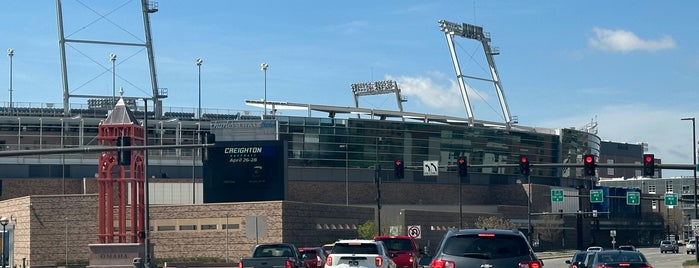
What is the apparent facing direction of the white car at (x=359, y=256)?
away from the camera

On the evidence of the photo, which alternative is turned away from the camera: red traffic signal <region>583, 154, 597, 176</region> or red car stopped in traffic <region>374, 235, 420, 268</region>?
the red car stopped in traffic

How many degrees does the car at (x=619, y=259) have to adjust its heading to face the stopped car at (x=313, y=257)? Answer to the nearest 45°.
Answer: approximately 45° to its left

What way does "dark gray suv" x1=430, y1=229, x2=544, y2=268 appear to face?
away from the camera

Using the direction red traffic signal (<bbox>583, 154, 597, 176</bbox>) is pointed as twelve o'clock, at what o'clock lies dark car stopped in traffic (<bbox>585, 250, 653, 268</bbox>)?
The dark car stopped in traffic is roughly at 12 o'clock from the red traffic signal.

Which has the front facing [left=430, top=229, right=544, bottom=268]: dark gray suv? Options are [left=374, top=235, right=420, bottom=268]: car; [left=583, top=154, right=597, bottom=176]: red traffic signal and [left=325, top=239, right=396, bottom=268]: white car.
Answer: the red traffic signal

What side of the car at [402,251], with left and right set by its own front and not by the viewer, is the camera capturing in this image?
back

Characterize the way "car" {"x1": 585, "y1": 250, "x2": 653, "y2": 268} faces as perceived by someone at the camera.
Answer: facing away from the viewer
